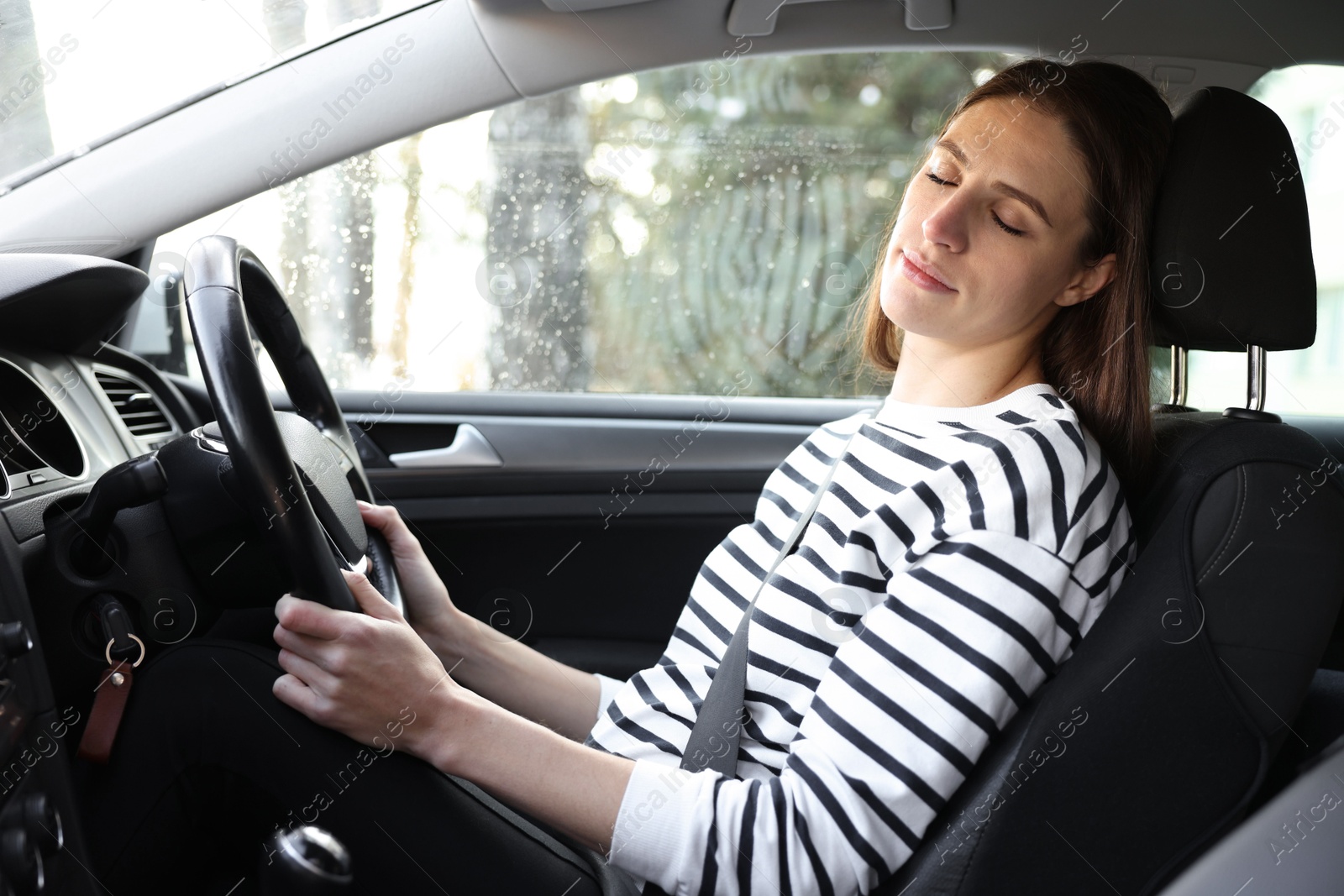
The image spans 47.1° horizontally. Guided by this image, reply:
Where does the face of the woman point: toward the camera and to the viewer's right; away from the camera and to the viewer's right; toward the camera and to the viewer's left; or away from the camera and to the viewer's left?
toward the camera and to the viewer's left

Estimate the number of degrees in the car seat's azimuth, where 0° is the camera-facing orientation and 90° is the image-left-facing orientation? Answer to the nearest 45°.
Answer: approximately 90°
